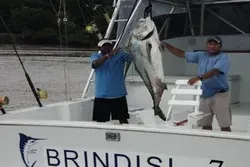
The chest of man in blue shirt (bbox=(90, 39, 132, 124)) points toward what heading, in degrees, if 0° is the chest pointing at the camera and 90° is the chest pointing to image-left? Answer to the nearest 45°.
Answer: approximately 0°

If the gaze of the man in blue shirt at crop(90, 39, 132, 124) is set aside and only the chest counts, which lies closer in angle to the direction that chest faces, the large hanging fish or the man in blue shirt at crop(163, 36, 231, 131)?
the large hanging fish

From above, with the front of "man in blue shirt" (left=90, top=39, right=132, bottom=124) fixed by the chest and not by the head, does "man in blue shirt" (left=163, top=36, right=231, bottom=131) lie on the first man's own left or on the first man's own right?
on the first man's own left
